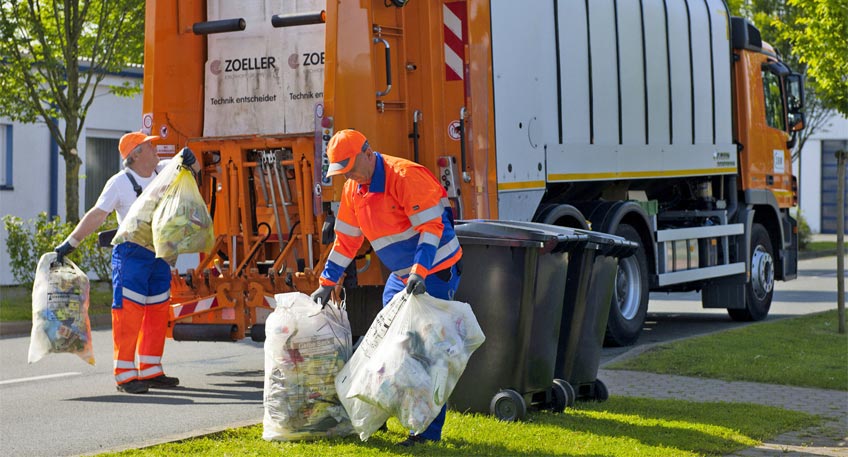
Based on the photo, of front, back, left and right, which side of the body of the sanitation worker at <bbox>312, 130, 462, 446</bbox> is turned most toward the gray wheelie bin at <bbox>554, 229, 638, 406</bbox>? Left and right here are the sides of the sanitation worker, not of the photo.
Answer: back

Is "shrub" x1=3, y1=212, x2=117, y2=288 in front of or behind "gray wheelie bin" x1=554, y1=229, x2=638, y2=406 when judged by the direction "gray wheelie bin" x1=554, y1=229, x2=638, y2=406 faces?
in front

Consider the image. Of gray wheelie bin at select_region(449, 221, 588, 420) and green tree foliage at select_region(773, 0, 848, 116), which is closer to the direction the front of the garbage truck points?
the green tree foliage

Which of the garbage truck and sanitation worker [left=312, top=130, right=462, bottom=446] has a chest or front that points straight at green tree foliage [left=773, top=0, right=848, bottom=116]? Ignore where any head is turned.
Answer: the garbage truck

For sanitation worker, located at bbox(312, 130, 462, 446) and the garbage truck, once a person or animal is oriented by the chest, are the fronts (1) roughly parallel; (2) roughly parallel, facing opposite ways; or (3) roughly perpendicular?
roughly parallel, facing opposite ways

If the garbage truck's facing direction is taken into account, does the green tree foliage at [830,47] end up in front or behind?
in front

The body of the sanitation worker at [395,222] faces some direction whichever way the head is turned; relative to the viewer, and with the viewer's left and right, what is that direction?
facing the viewer and to the left of the viewer

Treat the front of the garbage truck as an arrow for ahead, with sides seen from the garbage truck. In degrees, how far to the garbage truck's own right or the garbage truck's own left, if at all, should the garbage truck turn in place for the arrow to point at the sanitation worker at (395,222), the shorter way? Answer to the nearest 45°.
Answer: approximately 135° to the garbage truck's own right

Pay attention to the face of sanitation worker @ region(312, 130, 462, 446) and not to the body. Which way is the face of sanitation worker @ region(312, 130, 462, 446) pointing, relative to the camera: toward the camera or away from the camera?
toward the camera
